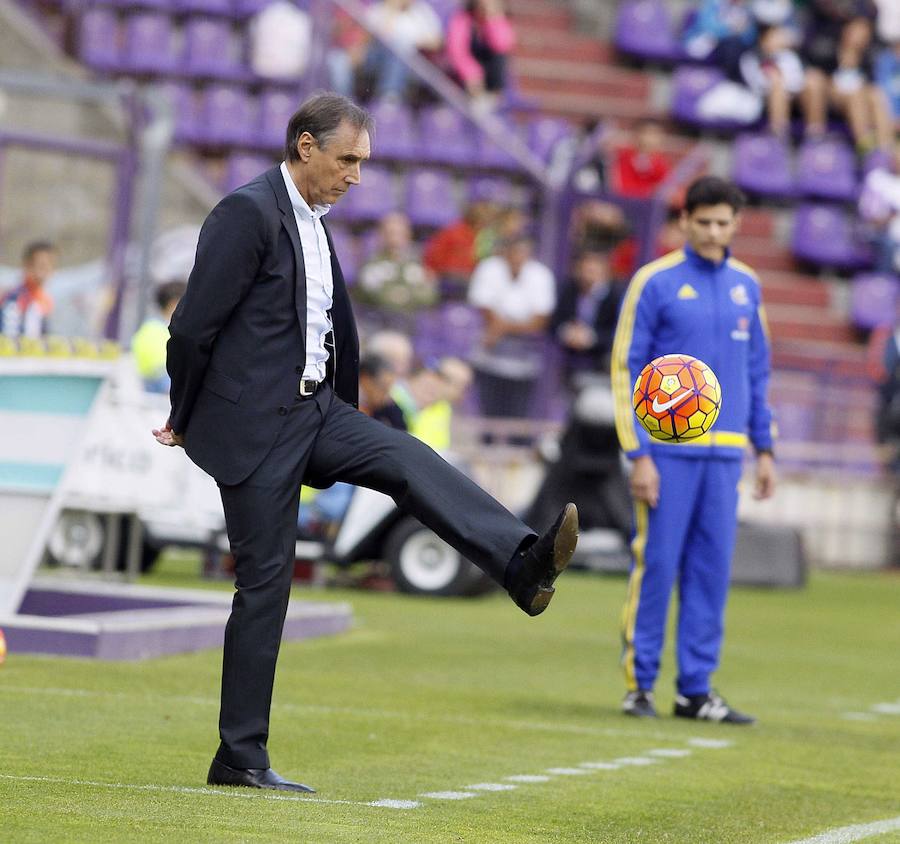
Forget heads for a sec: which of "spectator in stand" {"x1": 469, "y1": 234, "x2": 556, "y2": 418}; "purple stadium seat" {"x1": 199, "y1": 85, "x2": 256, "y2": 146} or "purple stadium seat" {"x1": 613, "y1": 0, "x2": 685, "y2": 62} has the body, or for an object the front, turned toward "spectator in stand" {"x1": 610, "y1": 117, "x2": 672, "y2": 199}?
"purple stadium seat" {"x1": 613, "y1": 0, "x2": 685, "y2": 62}

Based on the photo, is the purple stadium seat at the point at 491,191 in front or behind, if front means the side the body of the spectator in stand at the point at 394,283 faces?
behind

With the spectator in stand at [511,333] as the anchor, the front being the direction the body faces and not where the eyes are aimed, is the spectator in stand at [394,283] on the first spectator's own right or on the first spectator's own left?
on the first spectator's own right

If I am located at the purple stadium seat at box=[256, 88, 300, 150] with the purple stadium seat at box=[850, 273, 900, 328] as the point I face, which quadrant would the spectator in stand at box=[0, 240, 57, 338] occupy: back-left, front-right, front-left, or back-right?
back-right
